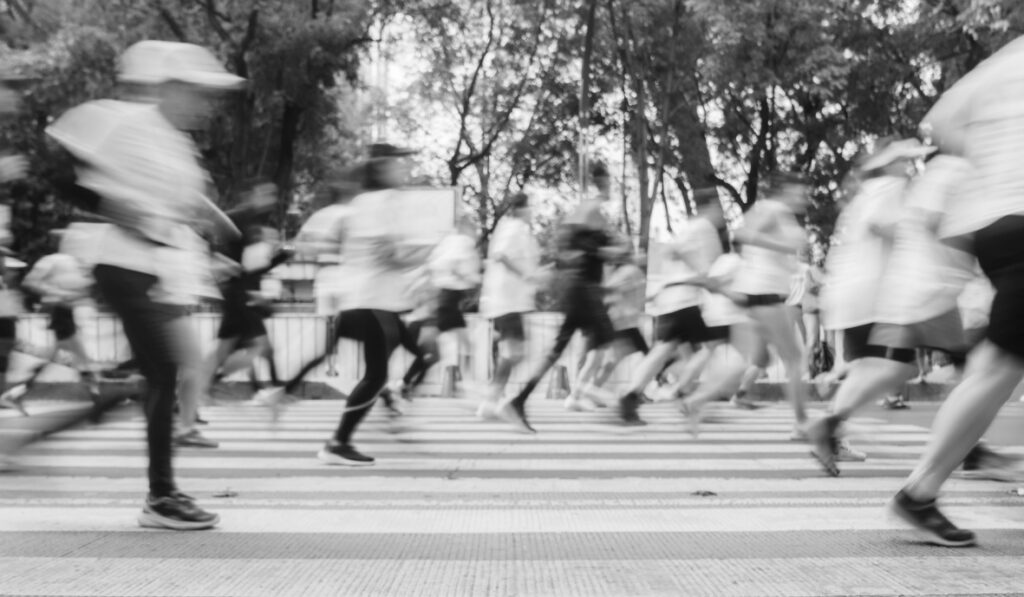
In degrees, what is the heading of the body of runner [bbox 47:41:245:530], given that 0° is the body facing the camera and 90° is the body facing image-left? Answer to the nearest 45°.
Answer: approximately 270°

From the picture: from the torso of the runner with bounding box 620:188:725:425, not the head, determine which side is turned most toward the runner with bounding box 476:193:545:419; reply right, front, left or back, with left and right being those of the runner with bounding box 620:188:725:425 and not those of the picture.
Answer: back

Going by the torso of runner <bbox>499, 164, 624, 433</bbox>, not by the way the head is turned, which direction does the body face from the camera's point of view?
to the viewer's right

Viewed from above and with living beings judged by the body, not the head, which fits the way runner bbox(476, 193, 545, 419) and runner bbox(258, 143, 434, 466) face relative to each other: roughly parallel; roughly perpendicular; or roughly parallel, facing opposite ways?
roughly parallel

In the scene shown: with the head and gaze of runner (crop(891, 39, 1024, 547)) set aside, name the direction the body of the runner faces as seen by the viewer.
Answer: to the viewer's right

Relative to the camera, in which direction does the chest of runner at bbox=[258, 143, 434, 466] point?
to the viewer's right

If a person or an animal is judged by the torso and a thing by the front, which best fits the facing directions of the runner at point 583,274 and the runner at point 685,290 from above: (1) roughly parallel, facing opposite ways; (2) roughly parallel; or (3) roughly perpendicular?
roughly parallel

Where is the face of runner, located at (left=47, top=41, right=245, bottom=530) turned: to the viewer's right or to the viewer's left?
to the viewer's right

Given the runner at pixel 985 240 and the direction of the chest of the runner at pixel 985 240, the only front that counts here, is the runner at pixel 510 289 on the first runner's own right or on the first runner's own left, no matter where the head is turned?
on the first runner's own left

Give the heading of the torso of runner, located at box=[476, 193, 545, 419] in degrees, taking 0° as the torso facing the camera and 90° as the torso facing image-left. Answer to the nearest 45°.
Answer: approximately 270°

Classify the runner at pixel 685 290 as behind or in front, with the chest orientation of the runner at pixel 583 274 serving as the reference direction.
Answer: in front

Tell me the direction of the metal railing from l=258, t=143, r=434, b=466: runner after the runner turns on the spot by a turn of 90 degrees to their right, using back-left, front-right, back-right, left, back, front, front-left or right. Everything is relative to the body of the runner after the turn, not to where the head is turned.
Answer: back

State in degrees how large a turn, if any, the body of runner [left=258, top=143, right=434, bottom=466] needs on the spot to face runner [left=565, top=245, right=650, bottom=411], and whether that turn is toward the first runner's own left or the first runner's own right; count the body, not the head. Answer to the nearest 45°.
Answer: approximately 45° to the first runner's own left

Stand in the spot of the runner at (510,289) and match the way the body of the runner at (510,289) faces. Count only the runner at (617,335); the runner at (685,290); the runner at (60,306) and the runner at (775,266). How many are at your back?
1

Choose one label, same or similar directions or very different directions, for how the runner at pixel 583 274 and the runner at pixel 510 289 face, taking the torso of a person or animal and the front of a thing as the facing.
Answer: same or similar directions

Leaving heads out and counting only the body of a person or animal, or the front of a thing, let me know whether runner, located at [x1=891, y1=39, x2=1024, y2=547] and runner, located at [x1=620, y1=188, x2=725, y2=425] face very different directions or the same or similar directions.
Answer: same or similar directions

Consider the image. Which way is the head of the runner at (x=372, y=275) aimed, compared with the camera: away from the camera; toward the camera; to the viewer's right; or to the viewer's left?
to the viewer's right

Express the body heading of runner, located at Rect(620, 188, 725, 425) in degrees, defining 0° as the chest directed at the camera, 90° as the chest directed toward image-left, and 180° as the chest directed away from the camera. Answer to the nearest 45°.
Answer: approximately 270°

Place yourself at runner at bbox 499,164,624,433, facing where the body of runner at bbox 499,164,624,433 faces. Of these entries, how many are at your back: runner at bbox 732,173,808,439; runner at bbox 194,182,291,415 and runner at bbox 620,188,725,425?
1
